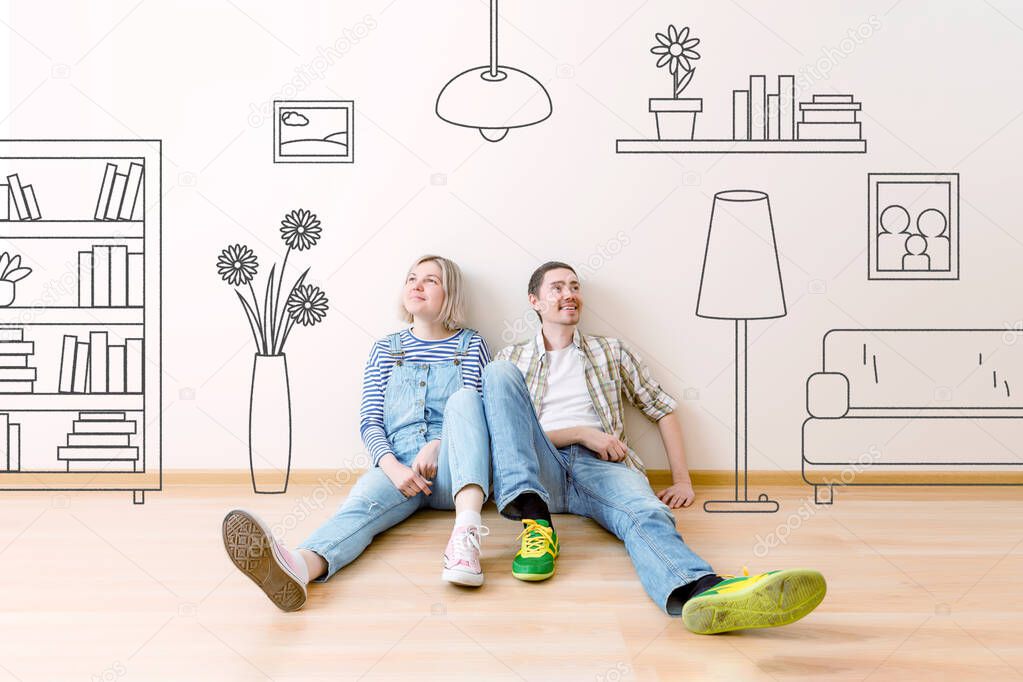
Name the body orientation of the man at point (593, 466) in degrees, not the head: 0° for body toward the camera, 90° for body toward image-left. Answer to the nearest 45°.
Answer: approximately 0°
